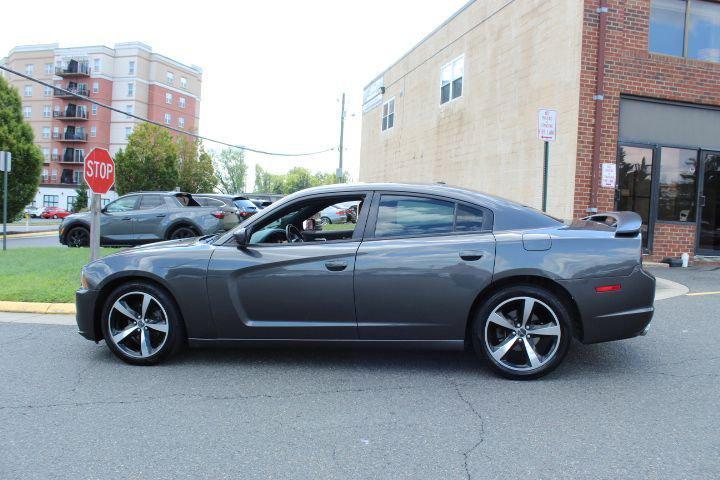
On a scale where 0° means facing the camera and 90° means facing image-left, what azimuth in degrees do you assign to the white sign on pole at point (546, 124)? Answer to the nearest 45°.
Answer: approximately 0°

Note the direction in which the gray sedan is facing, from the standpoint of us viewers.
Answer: facing to the left of the viewer

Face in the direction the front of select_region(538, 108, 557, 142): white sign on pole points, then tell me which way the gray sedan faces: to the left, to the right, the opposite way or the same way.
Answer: to the right

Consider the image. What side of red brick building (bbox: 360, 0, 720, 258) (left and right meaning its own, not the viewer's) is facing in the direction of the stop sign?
right

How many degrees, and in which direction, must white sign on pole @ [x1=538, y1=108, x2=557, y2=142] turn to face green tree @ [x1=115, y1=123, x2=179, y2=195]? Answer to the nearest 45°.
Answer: approximately 135° to its right

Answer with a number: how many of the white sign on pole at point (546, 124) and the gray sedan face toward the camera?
1

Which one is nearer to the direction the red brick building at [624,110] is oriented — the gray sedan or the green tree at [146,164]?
the gray sedan
